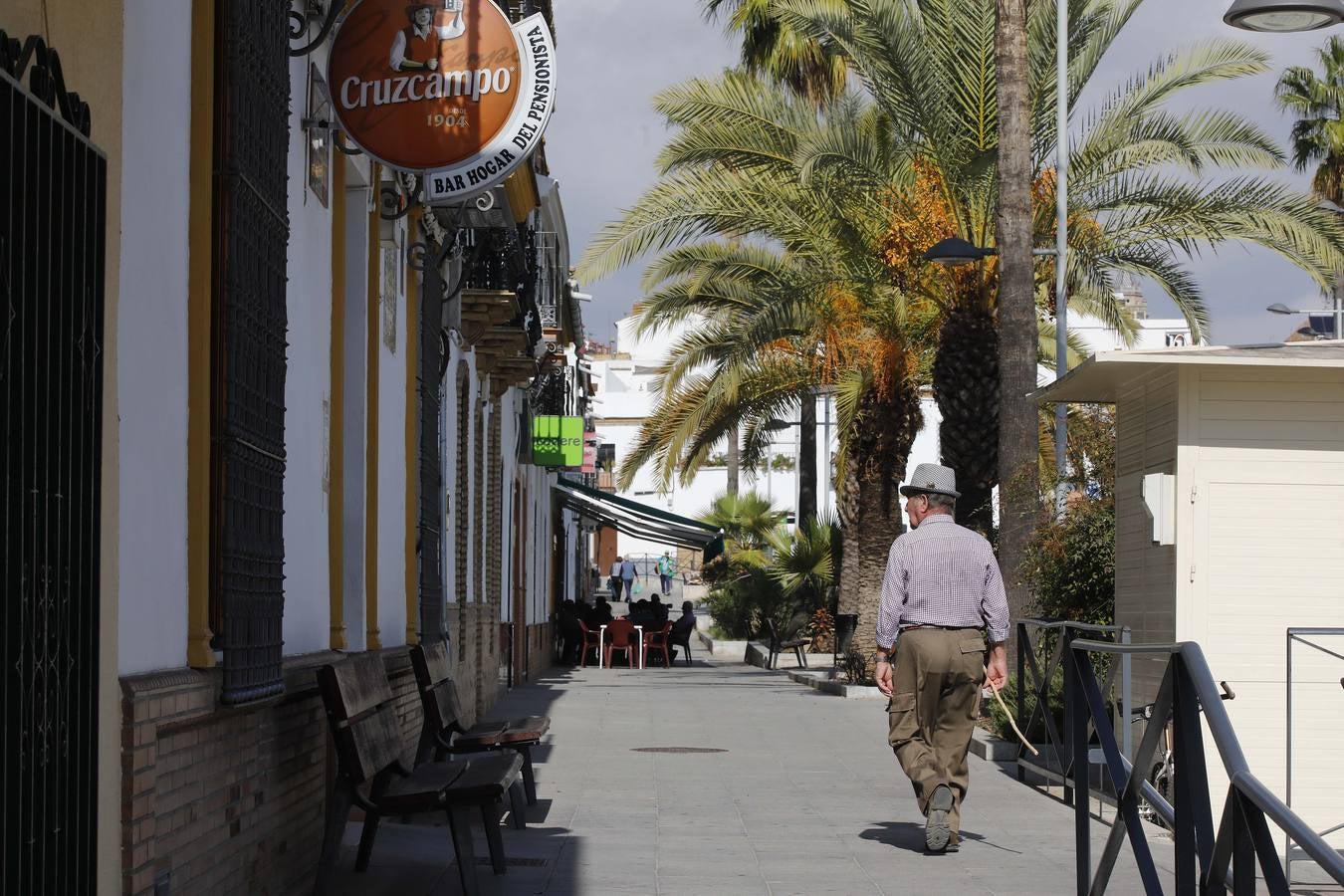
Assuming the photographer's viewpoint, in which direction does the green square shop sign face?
facing the viewer

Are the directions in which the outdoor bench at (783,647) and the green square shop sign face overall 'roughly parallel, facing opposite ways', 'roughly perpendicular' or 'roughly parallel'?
roughly perpendicular

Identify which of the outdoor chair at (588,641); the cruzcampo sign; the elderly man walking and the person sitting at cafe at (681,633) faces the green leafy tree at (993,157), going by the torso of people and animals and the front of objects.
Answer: the elderly man walking

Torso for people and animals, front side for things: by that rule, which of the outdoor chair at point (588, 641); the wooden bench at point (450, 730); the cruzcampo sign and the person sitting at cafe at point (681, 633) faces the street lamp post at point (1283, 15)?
the wooden bench

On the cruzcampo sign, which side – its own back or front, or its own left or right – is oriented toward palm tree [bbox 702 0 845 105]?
back

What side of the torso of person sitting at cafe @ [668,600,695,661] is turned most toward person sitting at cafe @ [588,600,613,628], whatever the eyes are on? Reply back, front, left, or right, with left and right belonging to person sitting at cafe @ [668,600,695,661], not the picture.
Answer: front

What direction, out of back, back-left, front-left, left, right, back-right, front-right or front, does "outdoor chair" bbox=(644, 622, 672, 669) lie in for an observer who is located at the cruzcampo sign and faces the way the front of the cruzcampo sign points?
back

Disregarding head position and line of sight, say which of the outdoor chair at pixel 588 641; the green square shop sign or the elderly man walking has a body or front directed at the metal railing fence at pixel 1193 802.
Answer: the green square shop sign

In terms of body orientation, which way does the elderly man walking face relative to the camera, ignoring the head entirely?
away from the camera

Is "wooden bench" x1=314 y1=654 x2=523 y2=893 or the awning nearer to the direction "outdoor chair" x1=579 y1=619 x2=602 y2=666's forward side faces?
the awning

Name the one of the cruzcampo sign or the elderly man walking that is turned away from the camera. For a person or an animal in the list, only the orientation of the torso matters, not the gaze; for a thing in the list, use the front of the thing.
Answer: the elderly man walking

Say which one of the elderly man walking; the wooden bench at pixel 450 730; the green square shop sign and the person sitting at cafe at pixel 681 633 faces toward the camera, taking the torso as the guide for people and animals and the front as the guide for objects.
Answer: the green square shop sign

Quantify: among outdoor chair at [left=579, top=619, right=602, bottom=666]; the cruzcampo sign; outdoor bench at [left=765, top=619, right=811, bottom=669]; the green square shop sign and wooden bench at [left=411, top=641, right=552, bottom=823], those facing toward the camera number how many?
2

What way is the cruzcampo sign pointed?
toward the camera

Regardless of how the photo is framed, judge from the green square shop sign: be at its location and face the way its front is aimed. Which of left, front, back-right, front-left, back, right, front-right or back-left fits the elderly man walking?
front
